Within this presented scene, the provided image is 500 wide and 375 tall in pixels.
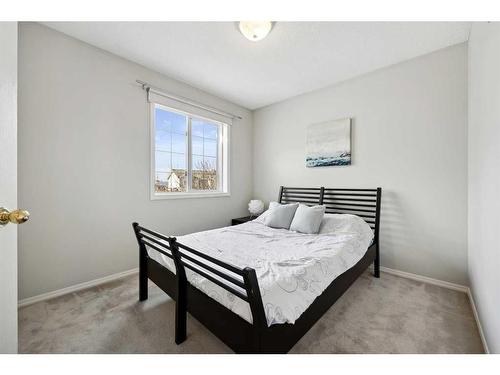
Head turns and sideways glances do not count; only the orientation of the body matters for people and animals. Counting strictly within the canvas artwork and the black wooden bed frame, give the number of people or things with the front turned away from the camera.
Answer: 0

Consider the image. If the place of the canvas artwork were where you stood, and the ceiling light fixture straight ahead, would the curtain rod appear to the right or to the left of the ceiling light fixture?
right

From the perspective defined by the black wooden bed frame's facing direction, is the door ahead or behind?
ahead

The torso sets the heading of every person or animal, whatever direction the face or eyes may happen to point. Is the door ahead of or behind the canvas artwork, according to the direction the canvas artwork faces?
ahead

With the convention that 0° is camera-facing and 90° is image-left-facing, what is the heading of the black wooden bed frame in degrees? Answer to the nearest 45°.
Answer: approximately 45°

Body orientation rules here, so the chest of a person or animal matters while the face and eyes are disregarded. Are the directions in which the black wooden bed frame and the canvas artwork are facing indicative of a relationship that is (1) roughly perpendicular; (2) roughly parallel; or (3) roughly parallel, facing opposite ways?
roughly parallel

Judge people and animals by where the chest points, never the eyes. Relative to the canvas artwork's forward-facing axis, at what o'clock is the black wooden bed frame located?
The black wooden bed frame is roughly at 11 o'clock from the canvas artwork.

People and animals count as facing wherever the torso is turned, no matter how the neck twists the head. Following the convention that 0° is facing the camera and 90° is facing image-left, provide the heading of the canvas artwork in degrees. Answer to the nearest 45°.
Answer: approximately 45°
